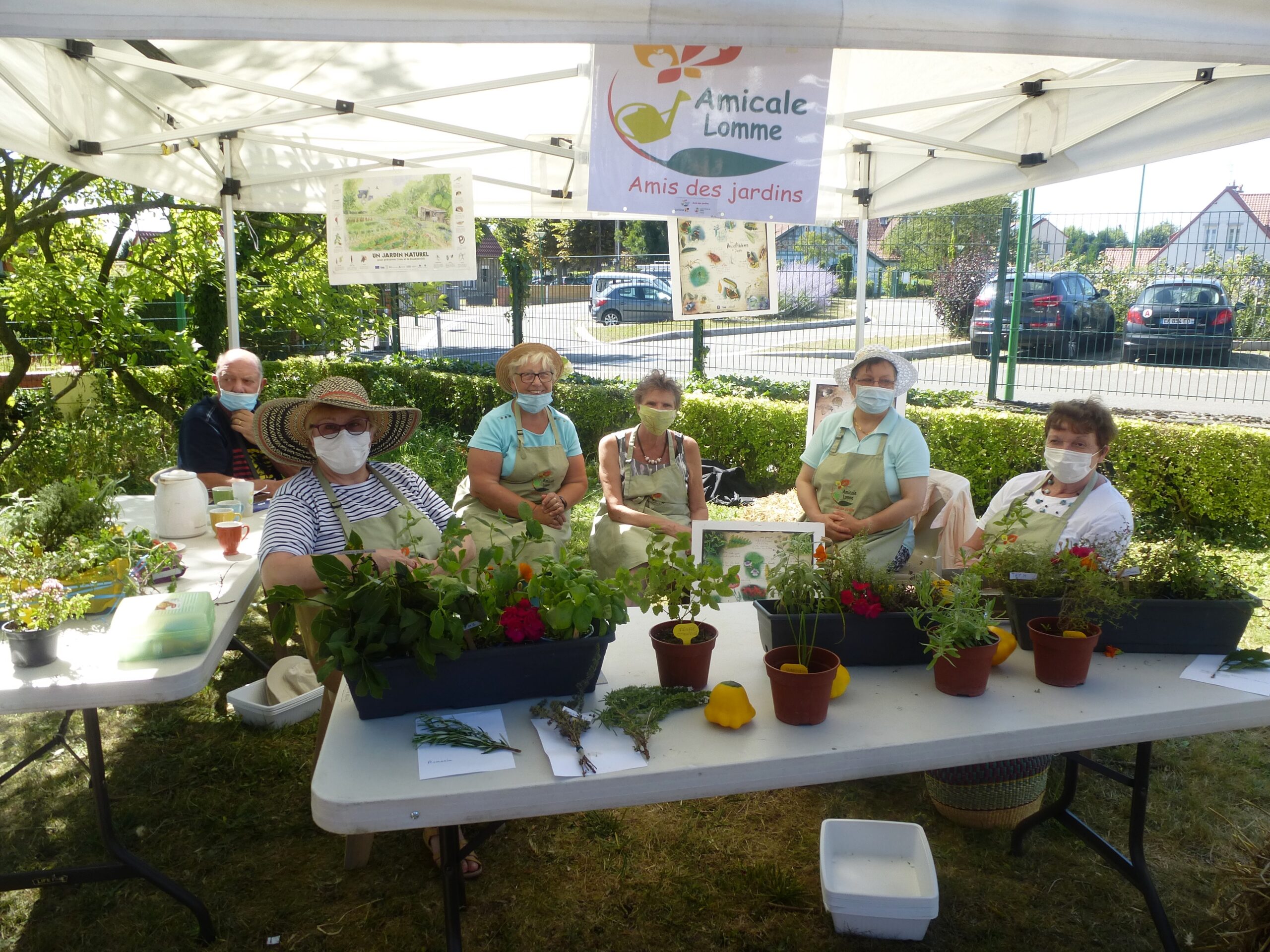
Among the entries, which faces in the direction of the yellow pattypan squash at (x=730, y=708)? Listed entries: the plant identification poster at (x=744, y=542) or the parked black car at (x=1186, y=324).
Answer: the plant identification poster

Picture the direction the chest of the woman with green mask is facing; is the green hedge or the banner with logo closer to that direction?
the banner with logo

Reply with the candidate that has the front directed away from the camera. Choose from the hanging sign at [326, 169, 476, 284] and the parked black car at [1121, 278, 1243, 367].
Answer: the parked black car

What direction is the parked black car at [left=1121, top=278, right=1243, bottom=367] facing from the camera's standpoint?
away from the camera

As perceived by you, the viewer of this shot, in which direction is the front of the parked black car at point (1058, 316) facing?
facing away from the viewer and to the right of the viewer

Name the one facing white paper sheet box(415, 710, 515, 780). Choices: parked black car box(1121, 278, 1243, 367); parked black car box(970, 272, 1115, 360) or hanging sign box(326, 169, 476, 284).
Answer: the hanging sign

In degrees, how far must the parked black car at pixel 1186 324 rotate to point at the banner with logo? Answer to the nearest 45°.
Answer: approximately 180°

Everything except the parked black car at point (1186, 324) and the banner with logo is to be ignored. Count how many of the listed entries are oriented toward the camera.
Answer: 1

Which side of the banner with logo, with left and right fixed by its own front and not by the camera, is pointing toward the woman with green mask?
back
